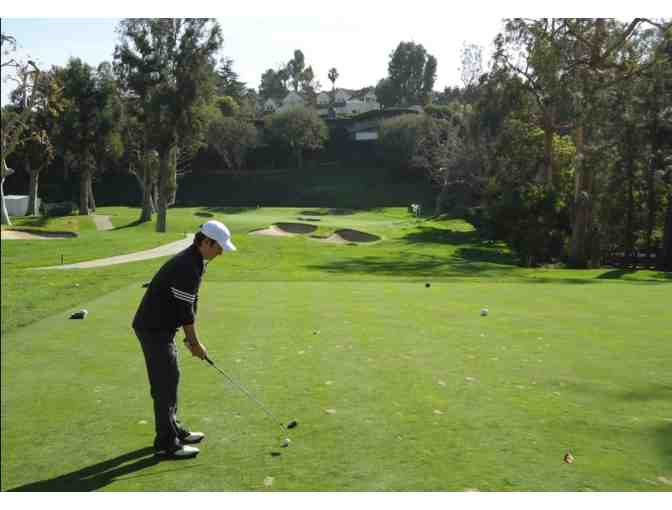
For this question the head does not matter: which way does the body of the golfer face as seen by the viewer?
to the viewer's right

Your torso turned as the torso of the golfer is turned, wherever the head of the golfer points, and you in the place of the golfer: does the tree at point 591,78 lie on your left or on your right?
on your left

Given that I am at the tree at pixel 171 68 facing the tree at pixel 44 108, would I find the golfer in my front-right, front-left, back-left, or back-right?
back-left

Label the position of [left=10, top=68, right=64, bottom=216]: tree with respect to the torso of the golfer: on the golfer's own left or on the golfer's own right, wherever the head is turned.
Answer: on the golfer's own left

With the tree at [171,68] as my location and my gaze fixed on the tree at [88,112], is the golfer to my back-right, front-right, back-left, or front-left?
back-left

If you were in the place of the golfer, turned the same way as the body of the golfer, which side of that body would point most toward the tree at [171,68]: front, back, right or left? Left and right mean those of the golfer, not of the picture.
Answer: left

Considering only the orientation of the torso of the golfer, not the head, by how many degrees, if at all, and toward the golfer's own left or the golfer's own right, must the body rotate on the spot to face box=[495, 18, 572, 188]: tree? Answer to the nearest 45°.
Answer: approximately 45° to the golfer's own left

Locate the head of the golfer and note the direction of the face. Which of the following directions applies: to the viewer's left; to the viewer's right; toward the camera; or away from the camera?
to the viewer's right
